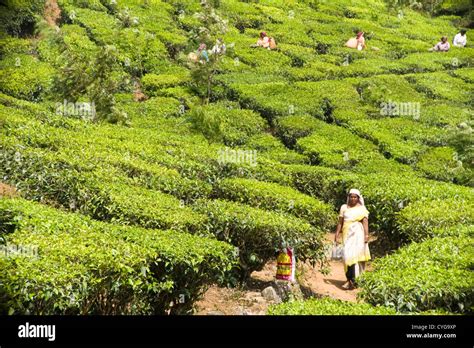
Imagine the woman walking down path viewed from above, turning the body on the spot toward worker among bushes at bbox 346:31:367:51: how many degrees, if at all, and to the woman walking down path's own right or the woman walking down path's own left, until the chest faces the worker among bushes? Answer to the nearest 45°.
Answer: approximately 180°

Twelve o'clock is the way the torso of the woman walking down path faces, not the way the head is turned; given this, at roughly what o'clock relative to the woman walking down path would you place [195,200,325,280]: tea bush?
The tea bush is roughly at 2 o'clock from the woman walking down path.

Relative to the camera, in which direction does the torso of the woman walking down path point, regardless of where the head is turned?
toward the camera

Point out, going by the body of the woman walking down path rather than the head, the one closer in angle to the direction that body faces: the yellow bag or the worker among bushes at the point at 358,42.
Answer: the yellow bag

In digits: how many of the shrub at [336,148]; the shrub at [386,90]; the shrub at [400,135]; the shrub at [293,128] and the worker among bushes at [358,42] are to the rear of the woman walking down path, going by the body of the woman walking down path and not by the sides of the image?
5

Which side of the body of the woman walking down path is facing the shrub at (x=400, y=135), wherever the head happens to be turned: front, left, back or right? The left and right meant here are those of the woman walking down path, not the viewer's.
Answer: back

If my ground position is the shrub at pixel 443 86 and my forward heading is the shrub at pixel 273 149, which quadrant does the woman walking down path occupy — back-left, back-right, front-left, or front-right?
front-left

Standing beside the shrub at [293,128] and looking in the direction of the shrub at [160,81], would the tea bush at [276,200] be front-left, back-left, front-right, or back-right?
back-left

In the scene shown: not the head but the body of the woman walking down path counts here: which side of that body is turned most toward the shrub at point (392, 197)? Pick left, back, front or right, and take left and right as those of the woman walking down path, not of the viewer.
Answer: back

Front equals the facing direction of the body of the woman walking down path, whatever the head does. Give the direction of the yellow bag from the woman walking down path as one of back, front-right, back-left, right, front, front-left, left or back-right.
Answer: front-right

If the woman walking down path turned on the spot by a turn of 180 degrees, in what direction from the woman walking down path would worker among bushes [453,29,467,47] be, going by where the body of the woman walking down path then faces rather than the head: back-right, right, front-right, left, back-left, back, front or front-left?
front

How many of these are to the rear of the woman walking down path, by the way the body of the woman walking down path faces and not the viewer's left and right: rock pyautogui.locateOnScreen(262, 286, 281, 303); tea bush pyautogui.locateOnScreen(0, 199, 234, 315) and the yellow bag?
0

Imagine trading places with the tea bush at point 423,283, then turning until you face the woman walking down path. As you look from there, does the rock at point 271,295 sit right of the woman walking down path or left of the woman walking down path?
left

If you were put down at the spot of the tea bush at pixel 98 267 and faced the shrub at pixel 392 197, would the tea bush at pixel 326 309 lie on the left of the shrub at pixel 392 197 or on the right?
right

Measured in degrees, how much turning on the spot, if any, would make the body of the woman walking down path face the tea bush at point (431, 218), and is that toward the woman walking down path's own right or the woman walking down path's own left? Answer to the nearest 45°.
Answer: approximately 135° to the woman walking down path's own left
